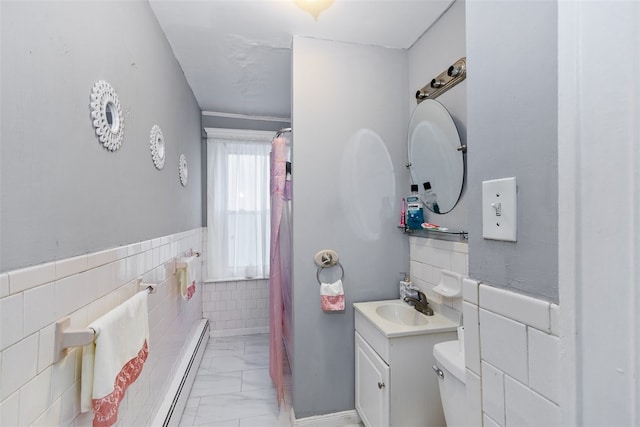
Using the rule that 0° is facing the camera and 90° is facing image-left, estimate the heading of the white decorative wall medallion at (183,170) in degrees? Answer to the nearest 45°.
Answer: approximately 270°

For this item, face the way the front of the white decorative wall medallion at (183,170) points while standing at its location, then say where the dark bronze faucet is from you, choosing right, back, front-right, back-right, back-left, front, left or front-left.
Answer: front-right

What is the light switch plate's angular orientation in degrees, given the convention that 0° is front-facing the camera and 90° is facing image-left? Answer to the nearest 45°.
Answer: approximately 45°

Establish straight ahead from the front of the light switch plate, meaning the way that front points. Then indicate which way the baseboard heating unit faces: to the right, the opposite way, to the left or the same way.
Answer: the opposite way

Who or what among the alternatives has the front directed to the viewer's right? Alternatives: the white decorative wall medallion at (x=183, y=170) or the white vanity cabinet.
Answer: the white decorative wall medallion

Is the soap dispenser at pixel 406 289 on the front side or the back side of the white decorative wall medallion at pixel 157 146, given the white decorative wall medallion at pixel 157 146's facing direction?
on the front side

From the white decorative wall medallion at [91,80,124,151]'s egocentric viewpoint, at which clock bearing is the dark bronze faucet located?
The dark bronze faucet is roughly at 11 o'clock from the white decorative wall medallion.

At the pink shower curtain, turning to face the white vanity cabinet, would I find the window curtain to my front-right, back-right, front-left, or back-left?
back-left

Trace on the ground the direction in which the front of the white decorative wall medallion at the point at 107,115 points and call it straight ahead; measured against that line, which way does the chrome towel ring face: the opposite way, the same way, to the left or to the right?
to the right

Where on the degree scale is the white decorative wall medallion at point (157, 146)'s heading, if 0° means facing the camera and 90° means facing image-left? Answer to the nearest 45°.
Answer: approximately 270°

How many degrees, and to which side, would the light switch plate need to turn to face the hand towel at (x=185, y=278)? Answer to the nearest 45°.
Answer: approximately 45° to its right

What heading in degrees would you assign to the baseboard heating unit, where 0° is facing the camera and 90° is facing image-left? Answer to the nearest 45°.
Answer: approximately 270°

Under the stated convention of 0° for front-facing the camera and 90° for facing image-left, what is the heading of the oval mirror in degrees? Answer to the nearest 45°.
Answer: approximately 45°

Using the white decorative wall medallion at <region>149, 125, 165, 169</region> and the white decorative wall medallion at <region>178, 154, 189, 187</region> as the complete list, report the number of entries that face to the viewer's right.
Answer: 2
